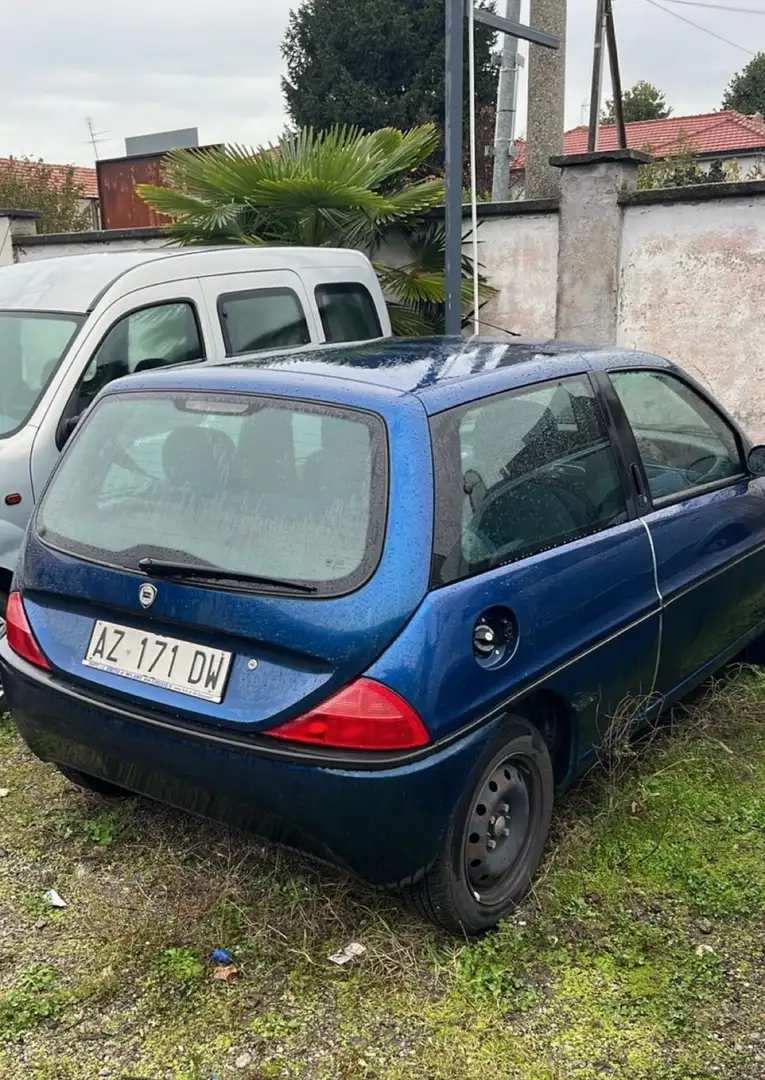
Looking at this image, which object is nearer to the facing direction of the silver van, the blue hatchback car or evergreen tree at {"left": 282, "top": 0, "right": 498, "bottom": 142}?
the blue hatchback car

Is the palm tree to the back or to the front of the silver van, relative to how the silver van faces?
to the back

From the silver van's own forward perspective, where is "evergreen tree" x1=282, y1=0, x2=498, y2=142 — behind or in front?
behind

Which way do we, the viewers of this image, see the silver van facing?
facing the viewer and to the left of the viewer

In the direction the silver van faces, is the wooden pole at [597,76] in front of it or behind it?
behind

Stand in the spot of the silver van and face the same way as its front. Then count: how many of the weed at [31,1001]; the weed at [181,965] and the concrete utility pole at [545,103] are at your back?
1

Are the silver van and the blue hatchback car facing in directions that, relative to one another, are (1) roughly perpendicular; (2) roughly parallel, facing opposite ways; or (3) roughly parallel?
roughly parallel, facing opposite ways

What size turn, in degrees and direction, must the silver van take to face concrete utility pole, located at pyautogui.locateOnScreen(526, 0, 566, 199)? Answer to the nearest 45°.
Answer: approximately 180°

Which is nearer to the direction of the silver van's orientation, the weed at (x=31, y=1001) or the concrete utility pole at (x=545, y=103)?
the weed

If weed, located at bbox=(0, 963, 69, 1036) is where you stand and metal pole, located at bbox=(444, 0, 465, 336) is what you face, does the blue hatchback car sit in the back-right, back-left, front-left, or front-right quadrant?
front-right

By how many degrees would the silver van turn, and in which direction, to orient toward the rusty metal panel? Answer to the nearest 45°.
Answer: approximately 135° to its right

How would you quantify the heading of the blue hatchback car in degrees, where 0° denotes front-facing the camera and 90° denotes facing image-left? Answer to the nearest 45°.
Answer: approximately 225°

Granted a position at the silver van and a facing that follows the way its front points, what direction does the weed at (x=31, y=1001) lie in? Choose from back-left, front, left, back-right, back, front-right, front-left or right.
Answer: front-left

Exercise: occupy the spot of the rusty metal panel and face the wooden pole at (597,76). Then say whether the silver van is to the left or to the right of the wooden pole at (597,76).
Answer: right
